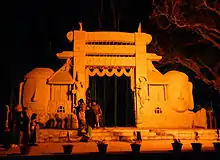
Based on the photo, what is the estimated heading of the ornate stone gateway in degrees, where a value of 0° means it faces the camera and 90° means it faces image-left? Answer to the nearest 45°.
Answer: approximately 0°

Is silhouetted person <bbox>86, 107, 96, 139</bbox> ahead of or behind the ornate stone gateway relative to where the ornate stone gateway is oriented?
ahead

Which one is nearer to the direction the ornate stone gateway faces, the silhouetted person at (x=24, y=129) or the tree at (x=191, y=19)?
the silhouetted person

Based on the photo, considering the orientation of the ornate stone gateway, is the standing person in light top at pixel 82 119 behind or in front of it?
in front

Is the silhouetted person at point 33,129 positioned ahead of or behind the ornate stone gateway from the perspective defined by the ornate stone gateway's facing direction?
ahead
